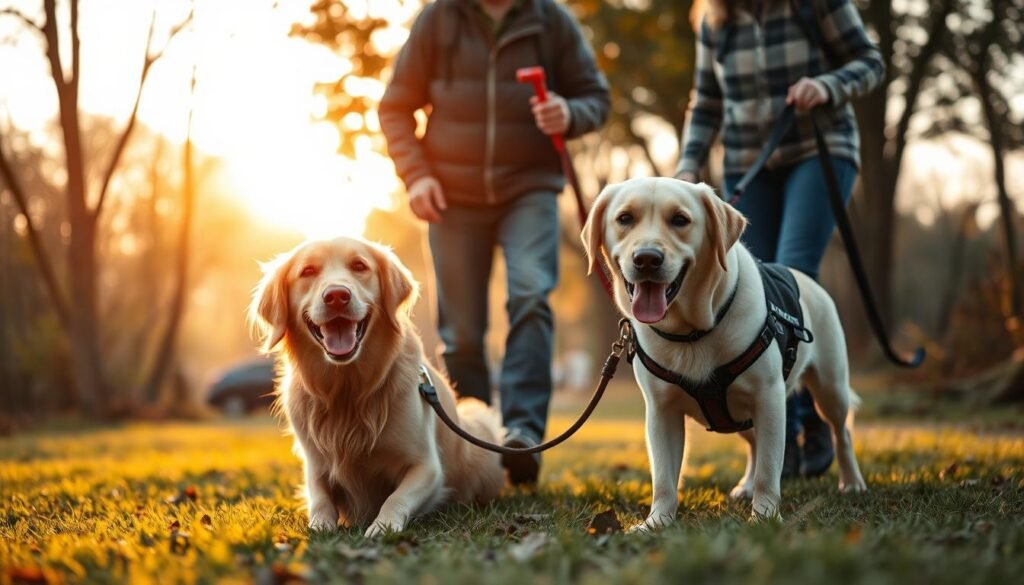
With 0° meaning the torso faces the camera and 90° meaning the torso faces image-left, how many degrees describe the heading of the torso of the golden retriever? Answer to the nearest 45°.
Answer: approximately 45°

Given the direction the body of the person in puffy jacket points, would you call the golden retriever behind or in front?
in front

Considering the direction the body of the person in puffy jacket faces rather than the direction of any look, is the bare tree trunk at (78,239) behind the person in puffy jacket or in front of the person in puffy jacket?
behind

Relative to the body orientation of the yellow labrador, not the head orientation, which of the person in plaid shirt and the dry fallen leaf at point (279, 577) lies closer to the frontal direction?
the dry fallen leaf

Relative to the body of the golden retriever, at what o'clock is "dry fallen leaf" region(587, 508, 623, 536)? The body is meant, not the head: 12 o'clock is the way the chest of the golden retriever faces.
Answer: The dry fallen leaf is roughly at 9 o'clock from the golden retriever.

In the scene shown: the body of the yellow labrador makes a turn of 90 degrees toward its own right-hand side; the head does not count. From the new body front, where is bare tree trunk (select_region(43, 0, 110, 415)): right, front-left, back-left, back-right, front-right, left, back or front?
front

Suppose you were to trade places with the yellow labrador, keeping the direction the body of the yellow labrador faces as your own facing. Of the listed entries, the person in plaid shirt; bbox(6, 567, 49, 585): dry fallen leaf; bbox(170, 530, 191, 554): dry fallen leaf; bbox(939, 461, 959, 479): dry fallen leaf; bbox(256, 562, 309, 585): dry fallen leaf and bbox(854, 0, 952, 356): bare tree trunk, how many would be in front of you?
3

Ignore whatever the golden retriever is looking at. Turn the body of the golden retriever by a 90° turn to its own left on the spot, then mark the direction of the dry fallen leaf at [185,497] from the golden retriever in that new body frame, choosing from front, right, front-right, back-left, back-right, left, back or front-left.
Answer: back

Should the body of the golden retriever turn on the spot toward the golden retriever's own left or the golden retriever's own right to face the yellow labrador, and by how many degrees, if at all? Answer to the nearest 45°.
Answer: approximately 90° to the golden retriever's own left

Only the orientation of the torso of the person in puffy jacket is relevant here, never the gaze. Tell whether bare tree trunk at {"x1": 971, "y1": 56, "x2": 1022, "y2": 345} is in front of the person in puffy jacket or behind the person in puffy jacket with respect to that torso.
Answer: behind

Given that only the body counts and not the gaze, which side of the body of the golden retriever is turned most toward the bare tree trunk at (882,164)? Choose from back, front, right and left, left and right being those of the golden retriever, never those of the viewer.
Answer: back

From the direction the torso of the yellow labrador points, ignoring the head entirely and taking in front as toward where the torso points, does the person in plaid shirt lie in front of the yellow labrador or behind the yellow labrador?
behind
